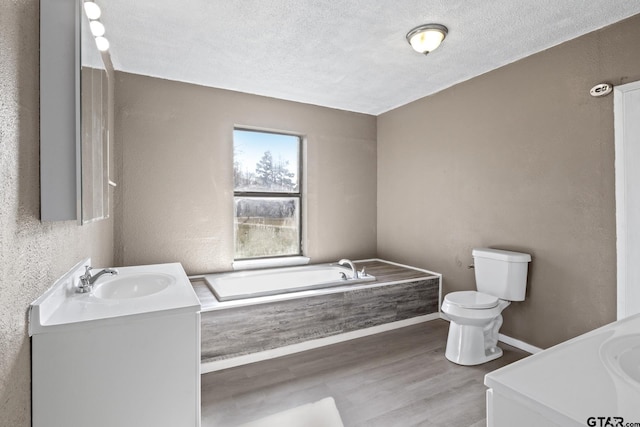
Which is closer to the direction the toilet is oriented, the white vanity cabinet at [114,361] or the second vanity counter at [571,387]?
the white vanity cabinet

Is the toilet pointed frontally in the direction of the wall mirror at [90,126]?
yes

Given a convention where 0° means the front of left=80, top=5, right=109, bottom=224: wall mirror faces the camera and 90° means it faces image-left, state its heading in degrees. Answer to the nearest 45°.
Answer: approximately 270°

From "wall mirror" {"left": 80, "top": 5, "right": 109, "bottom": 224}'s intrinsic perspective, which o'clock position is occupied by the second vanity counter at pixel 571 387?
The second vanity counter is roughly at 2 o'clock from the wall mirror.
